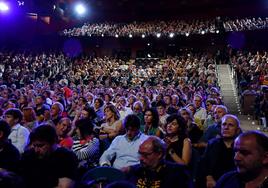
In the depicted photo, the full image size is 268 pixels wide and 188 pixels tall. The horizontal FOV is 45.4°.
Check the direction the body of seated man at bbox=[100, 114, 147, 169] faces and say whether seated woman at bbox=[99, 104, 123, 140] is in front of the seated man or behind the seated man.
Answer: behind

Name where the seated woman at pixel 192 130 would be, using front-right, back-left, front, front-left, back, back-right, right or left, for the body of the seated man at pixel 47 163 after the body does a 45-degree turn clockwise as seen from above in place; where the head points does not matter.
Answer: back-right

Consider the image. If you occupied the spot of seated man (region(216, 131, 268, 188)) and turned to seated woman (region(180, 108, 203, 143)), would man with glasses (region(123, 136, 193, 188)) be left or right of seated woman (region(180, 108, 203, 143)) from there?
left

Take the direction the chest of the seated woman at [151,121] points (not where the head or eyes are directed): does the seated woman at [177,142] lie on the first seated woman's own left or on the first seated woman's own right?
on the first seated woman's own left

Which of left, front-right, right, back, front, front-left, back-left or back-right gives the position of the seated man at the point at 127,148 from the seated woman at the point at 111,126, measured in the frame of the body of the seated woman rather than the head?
front-left

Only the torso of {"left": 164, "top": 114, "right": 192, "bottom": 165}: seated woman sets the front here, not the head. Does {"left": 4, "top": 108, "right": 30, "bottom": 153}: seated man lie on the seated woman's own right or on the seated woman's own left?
on the seated woman's own right

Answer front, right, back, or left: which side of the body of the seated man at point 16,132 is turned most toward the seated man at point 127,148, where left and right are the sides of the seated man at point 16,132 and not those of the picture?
left

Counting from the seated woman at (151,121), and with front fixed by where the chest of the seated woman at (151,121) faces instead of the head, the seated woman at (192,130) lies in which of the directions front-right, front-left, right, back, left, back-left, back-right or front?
back-left
